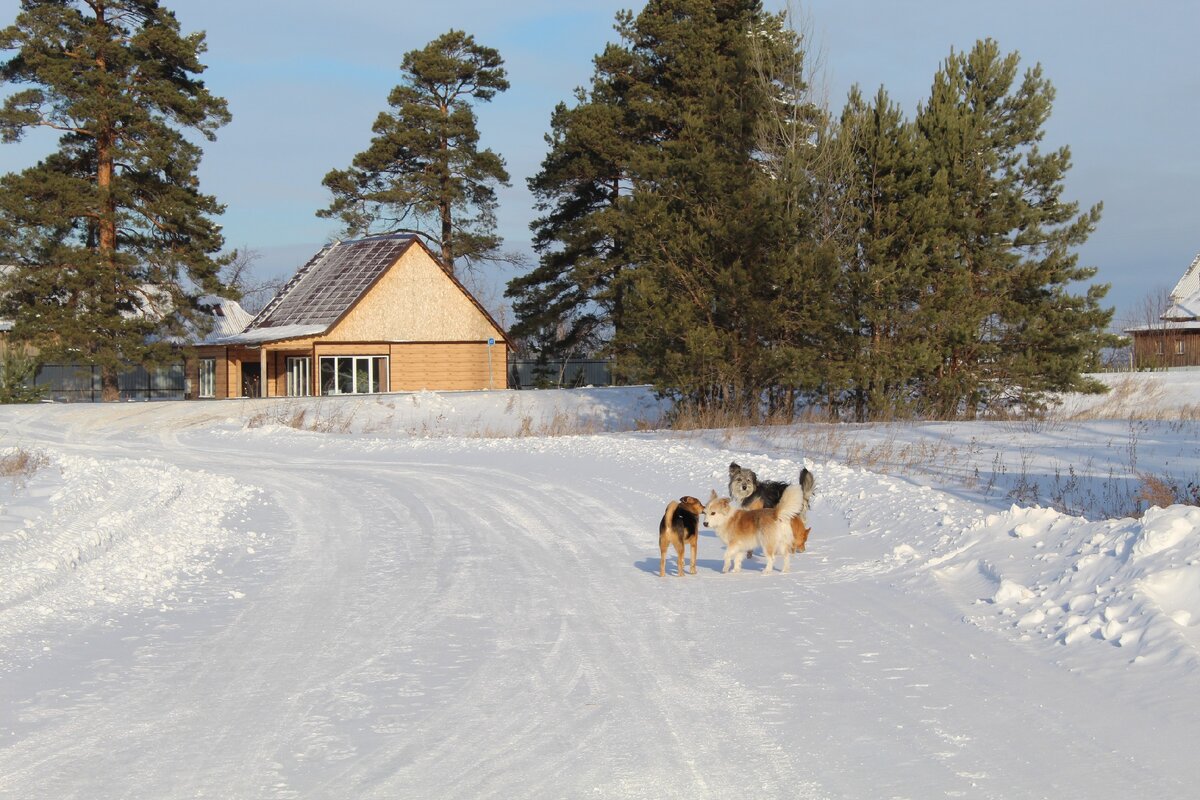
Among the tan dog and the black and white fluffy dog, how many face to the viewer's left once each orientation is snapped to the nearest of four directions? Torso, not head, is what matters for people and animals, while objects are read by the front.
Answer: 2

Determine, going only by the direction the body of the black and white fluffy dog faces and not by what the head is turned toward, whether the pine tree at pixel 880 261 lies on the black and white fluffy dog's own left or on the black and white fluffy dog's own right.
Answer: on the black and white fluffy dog's own right

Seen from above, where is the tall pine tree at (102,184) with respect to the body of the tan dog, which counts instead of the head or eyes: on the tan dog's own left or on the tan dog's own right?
on the tan dog's own right

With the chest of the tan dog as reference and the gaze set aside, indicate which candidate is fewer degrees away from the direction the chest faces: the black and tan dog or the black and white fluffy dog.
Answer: the black and tan dog

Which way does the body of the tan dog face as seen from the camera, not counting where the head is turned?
to the viewer's left

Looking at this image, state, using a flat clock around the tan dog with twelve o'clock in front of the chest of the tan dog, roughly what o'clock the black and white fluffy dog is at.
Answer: The black and white fluffy dog is roughly at 3 o'clock from the tan dog.

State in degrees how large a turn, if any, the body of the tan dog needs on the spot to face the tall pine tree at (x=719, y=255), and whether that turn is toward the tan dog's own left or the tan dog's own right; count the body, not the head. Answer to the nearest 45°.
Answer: approximately 90° to the tan dog's own right

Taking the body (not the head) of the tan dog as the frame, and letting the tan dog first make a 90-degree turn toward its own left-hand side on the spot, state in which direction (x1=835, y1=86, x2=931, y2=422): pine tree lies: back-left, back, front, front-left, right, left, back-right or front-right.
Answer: back

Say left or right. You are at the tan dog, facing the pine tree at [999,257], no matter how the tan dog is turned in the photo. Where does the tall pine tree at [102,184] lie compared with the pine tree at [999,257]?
left

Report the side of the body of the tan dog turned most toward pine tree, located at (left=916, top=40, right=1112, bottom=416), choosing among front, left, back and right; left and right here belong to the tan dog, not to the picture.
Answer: right

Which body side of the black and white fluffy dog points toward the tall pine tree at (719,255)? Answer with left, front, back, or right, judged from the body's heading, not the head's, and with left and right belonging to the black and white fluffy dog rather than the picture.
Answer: right

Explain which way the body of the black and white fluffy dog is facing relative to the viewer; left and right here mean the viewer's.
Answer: facing to the left of the viewer

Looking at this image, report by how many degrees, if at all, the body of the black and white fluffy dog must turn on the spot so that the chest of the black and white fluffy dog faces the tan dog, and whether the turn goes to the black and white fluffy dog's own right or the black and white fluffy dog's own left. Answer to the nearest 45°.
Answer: approximately 90° to the black and white fluffy dog's own left

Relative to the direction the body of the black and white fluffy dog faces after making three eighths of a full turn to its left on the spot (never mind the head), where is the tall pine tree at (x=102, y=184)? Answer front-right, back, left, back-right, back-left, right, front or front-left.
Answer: back
